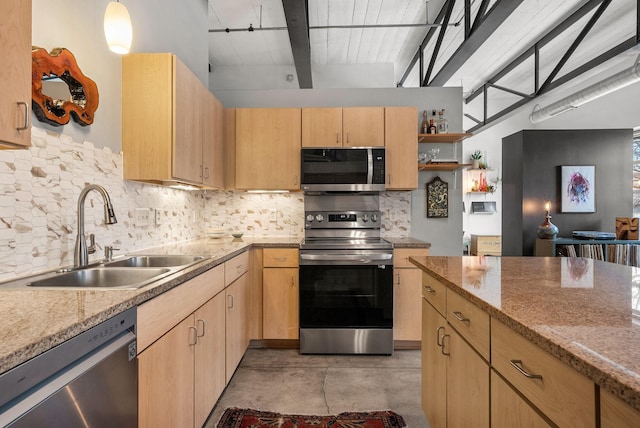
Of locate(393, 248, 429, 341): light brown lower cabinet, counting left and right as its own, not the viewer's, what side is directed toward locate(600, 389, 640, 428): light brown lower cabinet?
front

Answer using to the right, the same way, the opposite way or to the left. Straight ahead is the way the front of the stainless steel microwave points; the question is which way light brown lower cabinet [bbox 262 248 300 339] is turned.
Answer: the same way

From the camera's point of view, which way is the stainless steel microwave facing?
toward the camera

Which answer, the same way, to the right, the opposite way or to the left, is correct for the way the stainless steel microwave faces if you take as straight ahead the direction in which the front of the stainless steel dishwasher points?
to the right

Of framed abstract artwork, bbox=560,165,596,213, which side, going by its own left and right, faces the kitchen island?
front

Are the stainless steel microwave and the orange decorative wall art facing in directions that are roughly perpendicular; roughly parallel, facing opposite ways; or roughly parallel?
roughly perpendicular

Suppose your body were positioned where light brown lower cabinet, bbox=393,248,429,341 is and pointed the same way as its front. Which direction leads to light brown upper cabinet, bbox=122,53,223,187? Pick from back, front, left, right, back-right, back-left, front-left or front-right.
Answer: front-right

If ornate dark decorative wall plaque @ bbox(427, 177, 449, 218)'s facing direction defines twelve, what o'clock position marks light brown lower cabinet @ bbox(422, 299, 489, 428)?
The light brown lower cabinet is roughly at 12 o'clock from the ornate dark decorative wall plaque.

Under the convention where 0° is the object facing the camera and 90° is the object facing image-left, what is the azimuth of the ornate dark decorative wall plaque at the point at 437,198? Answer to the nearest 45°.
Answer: approximately 0°

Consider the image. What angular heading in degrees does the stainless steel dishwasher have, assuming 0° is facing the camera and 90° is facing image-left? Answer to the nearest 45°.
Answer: approximately 315°

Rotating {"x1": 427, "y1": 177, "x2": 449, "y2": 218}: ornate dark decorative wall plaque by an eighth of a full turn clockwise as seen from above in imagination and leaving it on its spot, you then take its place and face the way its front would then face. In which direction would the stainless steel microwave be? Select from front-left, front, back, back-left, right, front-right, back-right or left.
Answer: front

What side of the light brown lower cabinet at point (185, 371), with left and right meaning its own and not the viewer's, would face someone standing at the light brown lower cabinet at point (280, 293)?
left

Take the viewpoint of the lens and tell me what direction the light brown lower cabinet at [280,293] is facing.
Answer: facing the viewer

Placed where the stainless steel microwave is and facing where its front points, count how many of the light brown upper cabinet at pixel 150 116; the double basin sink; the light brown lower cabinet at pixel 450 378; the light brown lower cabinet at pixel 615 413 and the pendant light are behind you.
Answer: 0

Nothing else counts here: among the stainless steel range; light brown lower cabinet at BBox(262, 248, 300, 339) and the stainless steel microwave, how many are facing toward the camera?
3

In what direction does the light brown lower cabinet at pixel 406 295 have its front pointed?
toward the camera
